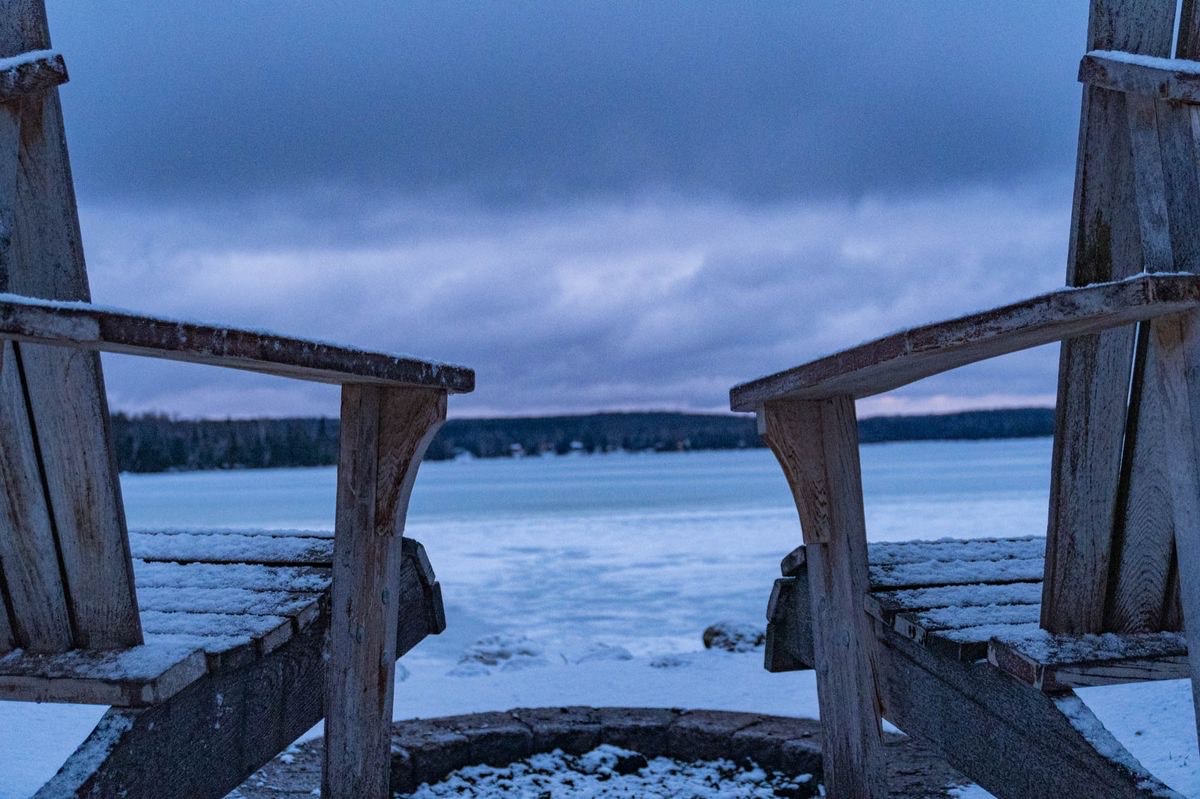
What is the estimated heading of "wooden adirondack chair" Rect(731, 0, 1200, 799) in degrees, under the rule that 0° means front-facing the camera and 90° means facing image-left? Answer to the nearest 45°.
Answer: approximately 135°

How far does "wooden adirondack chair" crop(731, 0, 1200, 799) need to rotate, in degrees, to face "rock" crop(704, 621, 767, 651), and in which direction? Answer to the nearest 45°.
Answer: approximately 45° to its right

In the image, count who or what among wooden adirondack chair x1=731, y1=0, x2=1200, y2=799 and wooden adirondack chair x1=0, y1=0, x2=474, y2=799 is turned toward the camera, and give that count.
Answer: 0

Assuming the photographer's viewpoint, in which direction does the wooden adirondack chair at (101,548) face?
facing away from the viewer and to the right of the viewer

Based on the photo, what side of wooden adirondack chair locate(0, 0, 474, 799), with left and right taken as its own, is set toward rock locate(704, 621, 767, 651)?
front

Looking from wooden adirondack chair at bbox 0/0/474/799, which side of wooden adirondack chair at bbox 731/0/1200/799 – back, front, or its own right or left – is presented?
left

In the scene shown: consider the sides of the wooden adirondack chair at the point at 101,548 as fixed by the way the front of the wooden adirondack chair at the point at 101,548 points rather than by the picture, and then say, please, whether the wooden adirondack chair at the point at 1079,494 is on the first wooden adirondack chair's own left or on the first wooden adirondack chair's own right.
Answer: on the first wooden adirondack chair's own right

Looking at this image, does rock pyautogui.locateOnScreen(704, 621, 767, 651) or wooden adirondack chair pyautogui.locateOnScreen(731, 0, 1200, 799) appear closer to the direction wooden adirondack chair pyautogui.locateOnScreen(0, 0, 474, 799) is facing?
the rock

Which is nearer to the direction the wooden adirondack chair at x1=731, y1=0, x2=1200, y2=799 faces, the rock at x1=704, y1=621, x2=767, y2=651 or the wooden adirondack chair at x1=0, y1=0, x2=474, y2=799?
the rock
